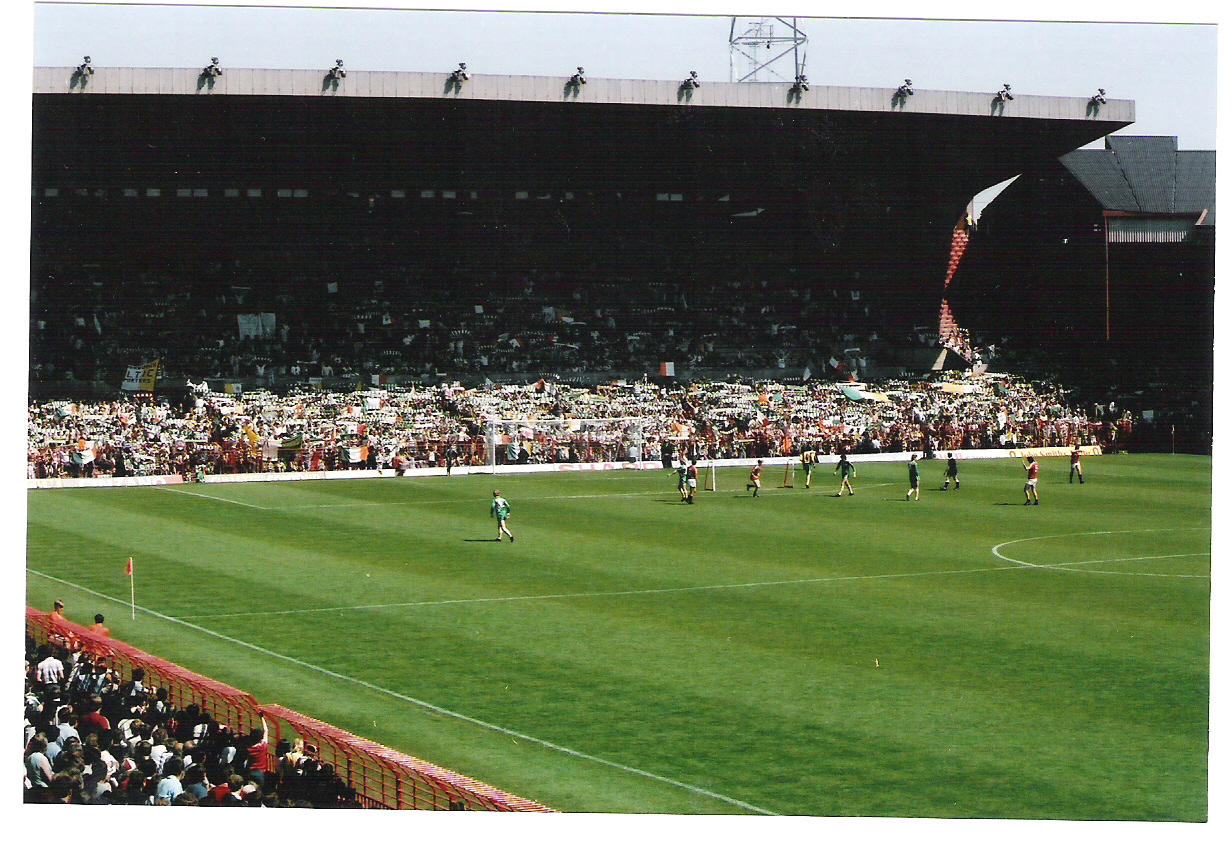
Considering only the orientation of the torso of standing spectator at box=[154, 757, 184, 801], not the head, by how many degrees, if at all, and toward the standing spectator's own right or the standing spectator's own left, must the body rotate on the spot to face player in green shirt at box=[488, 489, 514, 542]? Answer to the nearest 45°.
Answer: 0° — they already face them

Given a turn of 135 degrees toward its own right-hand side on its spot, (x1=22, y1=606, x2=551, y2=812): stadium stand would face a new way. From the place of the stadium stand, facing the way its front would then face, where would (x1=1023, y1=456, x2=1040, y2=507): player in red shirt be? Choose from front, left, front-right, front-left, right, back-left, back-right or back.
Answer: back-left

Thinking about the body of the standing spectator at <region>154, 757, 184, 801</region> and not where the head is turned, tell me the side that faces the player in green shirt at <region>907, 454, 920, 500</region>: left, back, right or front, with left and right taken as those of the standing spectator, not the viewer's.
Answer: front

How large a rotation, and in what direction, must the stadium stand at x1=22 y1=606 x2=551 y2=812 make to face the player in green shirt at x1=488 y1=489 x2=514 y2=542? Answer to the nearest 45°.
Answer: approximately 45° to its left

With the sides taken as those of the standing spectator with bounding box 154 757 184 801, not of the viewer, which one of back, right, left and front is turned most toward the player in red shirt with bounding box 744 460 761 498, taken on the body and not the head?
front

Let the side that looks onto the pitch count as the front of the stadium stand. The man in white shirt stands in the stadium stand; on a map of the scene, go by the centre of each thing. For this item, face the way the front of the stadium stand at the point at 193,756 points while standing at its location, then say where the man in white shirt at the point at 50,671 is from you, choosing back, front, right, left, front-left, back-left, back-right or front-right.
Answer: left

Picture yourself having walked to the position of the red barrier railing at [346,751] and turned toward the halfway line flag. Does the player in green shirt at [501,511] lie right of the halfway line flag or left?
right

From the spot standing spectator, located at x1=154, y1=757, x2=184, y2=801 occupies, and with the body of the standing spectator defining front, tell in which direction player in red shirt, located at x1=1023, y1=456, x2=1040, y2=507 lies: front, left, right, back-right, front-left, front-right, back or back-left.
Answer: front

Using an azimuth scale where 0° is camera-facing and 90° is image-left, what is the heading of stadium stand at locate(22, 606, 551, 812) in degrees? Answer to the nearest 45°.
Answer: approximately 225°

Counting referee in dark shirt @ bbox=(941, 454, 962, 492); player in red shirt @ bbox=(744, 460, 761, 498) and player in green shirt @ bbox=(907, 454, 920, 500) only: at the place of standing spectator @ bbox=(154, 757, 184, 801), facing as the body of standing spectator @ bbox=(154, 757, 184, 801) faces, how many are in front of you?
3

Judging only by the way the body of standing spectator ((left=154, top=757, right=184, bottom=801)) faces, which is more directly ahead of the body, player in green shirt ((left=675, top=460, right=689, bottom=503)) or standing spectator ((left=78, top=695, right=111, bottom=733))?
the player in green shirt

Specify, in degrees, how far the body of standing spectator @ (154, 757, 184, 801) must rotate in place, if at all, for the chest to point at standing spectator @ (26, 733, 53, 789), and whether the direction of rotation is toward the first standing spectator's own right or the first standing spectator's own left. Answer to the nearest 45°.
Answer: approximately 90° to the first standing spectator's own left

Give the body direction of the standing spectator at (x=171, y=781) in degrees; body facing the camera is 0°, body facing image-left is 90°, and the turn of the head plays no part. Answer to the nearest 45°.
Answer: approximately 225°

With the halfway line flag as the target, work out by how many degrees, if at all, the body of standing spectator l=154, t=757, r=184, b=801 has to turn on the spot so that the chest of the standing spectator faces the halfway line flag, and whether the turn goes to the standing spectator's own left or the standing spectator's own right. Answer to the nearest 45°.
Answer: approximately 45° to the standing spectator's own left

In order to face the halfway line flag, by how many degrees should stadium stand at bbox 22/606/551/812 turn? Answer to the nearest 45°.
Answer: approximately 45° to its left

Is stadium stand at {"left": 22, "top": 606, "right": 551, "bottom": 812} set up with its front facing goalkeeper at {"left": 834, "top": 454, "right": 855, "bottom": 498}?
yes
